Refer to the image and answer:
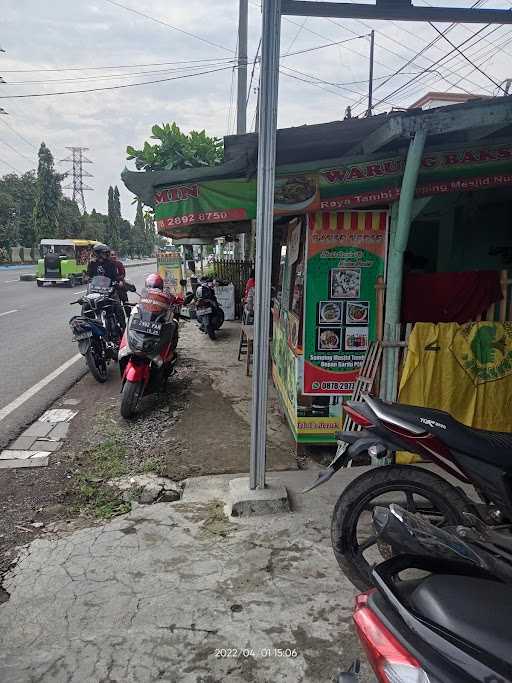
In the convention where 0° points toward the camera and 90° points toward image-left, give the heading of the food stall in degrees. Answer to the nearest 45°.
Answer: approximately 45°

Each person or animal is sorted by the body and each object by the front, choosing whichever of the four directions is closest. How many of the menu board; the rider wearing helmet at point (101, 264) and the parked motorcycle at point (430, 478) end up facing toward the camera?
2

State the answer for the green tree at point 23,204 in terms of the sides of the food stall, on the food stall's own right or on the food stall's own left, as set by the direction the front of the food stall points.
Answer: on the food stall's own right

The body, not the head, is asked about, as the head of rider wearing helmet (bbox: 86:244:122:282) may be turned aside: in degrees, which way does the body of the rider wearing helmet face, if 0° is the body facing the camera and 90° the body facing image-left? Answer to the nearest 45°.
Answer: approximately 0°

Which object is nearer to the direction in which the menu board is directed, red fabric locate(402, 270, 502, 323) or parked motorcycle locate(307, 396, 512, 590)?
the parked motorcycle

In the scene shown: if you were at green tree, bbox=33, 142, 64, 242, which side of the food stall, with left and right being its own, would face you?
right

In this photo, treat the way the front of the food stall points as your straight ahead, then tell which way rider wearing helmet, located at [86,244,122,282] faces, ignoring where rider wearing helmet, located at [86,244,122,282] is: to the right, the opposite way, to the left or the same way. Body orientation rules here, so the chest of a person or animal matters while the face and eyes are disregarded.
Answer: to the left

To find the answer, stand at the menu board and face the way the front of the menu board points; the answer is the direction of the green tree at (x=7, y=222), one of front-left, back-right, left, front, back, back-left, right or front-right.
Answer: back-right

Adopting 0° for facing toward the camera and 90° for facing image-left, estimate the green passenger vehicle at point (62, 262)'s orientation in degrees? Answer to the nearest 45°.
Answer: approximately 45°

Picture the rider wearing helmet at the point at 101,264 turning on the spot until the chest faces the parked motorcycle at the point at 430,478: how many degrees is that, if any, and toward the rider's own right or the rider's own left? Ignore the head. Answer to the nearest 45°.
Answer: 0° — they already face it

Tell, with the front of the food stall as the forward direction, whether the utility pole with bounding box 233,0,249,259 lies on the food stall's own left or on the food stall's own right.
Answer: on the food stall's own right
